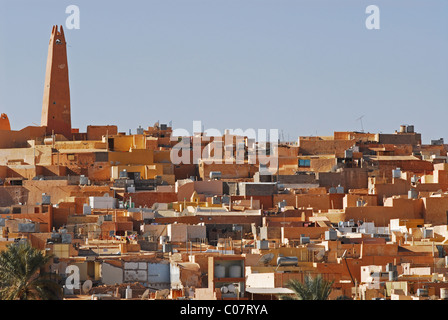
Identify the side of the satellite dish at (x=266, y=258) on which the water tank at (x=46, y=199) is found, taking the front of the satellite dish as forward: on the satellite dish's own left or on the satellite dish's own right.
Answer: on the satellite dish's own right

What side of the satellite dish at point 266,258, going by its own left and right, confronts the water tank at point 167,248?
right

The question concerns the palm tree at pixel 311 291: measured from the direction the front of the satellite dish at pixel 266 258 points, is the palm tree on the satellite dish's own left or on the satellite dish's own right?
on the satellite dish's own left

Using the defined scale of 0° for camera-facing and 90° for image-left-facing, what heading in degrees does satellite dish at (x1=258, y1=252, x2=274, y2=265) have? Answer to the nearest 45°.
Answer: approximately 45°

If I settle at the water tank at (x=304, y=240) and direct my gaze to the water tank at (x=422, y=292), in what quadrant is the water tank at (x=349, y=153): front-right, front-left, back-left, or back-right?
back-left

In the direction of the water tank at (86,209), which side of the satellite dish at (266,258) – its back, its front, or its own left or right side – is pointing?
right
